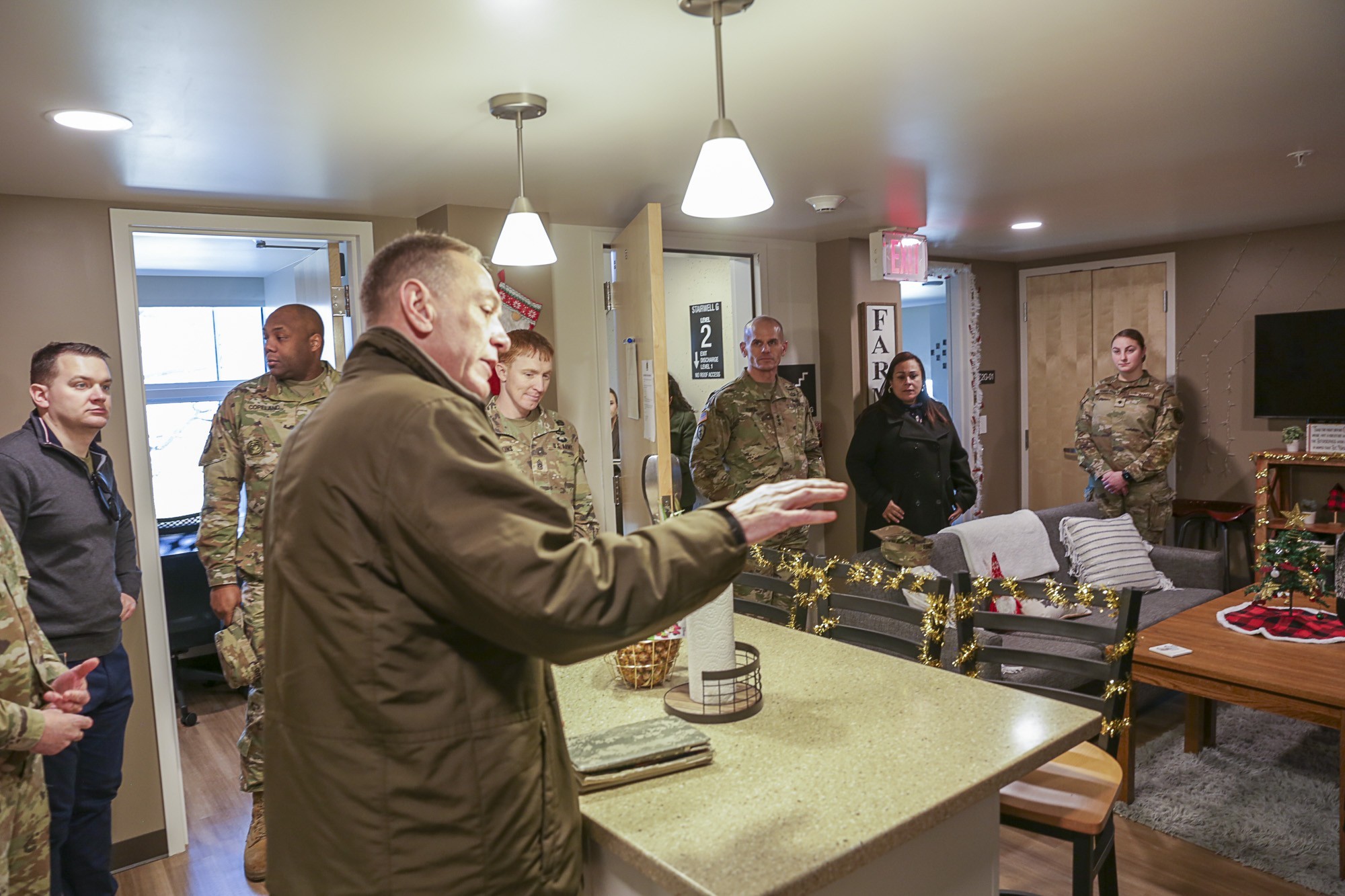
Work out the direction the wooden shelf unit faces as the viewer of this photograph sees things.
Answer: facing the viewer

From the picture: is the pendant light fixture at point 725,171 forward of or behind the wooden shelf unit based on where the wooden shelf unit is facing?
forward

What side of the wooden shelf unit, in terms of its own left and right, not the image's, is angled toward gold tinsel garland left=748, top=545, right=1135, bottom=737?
front

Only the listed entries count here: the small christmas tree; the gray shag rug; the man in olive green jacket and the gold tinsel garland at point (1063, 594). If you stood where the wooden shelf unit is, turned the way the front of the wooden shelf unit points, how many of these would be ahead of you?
4

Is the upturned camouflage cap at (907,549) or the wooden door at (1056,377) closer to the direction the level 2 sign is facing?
the upturned camouflage cap

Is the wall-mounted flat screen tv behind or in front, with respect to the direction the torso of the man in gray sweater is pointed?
in front

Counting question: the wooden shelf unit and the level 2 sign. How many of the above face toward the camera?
2

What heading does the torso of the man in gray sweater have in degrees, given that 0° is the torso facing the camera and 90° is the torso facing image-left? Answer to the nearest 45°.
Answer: approximately 315°

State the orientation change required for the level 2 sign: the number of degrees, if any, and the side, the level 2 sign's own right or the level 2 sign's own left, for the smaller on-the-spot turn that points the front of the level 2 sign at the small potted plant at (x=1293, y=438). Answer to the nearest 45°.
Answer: approximately 90° to the level 2 sign's own left

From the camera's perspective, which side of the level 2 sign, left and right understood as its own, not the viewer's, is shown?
front

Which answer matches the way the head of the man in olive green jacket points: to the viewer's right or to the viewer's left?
to the viewer's right

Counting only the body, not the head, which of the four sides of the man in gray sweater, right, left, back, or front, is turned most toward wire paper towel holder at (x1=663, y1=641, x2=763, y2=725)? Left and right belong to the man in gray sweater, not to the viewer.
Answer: front

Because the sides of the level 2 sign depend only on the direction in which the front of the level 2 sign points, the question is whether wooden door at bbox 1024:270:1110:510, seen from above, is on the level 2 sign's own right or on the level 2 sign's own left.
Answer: on the level 2 sign's own left
